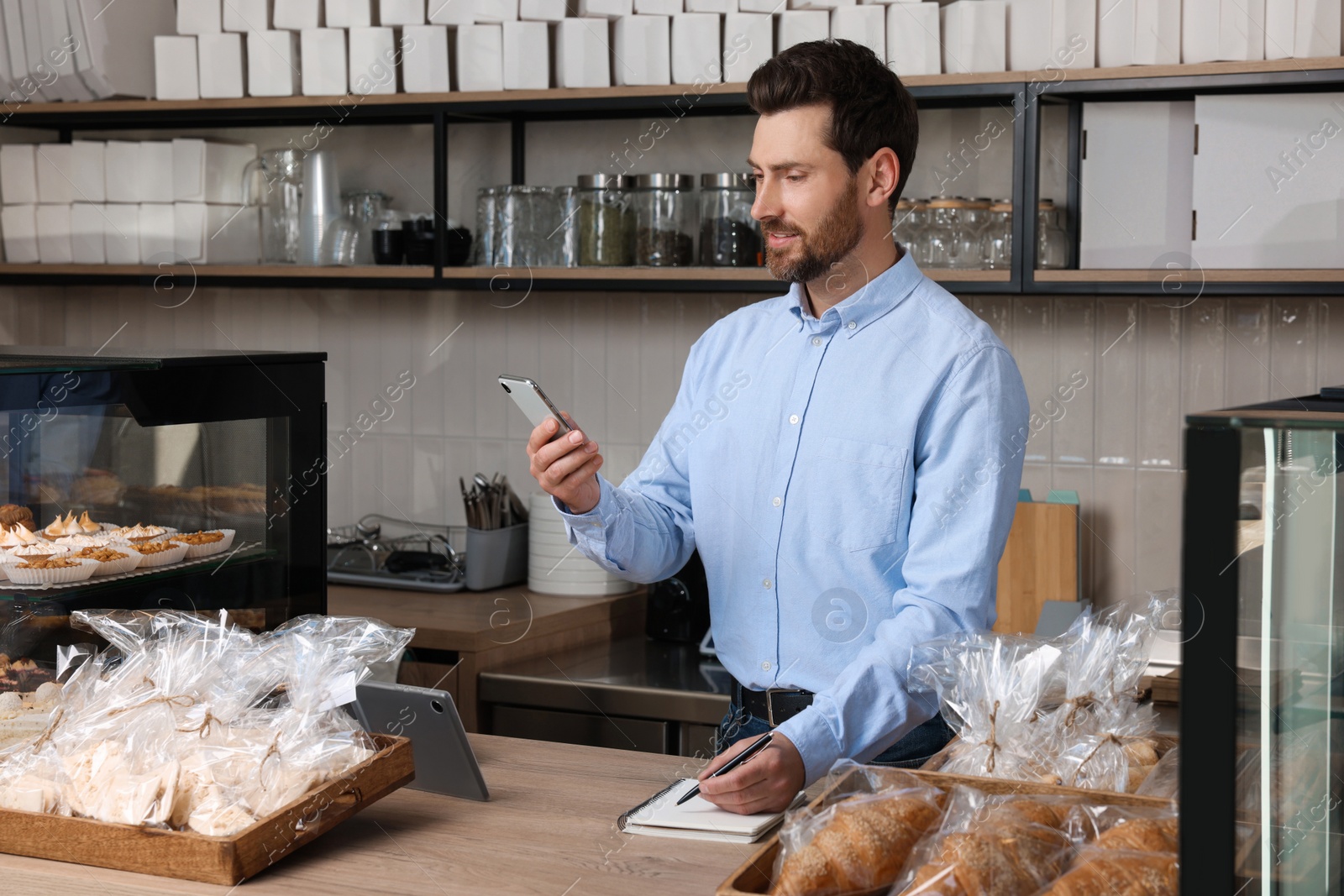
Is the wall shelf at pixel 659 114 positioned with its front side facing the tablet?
yes

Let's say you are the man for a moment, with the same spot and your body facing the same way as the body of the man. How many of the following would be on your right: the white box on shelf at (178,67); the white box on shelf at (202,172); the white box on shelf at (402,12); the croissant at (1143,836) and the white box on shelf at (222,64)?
4

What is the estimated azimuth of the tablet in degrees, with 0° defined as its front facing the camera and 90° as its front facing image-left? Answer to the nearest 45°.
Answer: approximately 225°

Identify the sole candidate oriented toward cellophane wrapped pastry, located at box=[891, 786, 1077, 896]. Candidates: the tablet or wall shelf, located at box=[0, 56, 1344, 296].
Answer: the wall shelf

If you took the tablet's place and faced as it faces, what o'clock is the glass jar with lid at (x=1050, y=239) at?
The glass jar with lid is roughly at 12 o'clock from the tablet.

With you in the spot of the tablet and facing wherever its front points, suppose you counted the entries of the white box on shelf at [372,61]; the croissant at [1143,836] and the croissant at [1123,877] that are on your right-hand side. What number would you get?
2

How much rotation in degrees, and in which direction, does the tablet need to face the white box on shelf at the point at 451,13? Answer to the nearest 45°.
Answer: approximately 45° to its left

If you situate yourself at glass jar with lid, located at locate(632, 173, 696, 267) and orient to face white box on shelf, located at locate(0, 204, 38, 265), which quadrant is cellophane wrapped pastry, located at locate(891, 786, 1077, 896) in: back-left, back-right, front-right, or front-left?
back-left

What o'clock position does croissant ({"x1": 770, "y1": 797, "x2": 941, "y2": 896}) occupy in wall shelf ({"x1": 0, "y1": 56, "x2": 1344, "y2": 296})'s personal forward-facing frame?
The croissant is roughly at 12 o'clock from the wall shelf.

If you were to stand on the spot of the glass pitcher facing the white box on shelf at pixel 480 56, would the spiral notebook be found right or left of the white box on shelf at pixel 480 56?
right

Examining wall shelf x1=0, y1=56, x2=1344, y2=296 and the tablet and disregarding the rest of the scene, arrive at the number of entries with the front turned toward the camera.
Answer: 1
